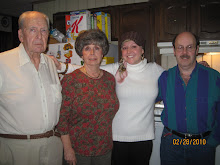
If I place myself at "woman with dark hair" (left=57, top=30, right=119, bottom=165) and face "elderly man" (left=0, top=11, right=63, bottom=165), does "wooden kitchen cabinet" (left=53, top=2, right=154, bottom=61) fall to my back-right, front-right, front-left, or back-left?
back-right

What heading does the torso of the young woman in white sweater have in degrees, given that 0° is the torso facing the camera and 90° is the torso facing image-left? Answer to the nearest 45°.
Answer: approximately 0°

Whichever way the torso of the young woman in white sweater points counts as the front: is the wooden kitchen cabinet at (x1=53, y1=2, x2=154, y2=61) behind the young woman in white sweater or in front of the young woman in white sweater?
behind
